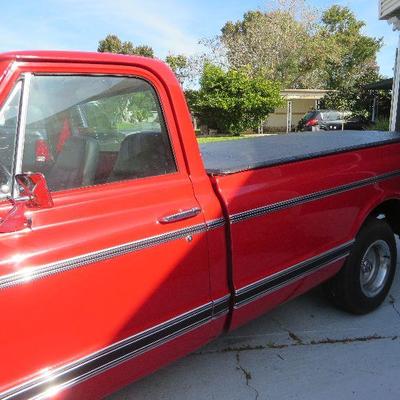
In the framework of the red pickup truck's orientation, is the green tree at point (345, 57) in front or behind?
behind

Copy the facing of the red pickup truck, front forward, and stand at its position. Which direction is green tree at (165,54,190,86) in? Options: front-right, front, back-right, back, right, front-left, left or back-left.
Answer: back-right

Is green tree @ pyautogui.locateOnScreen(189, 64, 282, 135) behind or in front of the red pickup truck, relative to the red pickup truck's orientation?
behind

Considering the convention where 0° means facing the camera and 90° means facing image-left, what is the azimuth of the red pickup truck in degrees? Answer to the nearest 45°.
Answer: approximately 45°

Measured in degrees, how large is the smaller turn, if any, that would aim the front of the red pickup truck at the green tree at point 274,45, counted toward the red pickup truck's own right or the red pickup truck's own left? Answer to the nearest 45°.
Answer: approximately 135° to the red pickup truck's own right

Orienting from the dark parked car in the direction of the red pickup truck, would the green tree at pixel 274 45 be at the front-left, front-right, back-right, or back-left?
back-right
